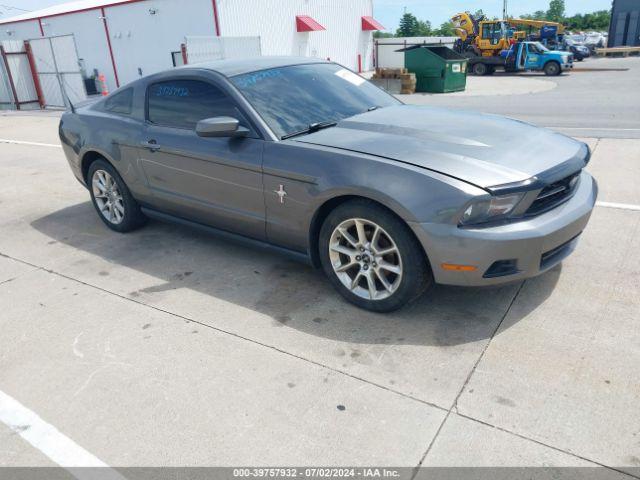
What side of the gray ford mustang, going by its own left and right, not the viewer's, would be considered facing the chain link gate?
back

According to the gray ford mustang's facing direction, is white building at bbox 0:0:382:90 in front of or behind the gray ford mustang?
behind

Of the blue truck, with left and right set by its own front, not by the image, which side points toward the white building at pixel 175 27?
back

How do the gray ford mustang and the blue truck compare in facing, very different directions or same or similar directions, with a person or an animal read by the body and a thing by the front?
same or similar directions

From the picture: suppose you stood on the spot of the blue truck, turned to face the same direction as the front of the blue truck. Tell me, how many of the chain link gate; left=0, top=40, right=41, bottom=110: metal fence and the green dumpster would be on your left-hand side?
0

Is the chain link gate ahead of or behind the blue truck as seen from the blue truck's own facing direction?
behind

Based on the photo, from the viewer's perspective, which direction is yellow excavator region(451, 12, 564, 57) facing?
to the viewer's left

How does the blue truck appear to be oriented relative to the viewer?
to the viewer's right

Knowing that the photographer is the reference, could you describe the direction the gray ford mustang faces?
facing the viewer and to the right of the viewer
